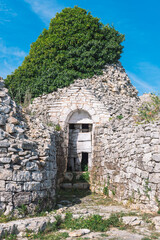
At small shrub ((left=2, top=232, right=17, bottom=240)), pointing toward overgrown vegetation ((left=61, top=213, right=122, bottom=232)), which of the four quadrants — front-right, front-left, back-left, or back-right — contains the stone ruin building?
front-left

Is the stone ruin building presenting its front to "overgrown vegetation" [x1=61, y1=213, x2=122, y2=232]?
yes

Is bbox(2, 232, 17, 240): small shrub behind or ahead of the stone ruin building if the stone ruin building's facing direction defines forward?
ahead

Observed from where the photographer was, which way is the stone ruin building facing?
facing the viewer
